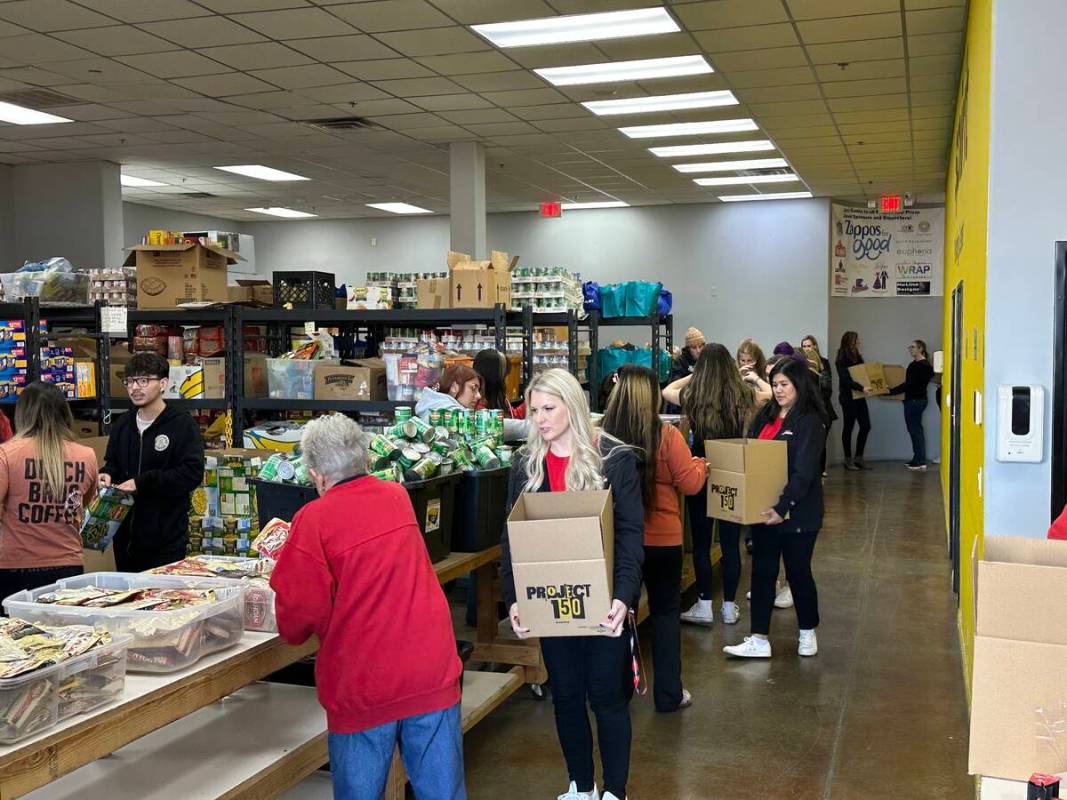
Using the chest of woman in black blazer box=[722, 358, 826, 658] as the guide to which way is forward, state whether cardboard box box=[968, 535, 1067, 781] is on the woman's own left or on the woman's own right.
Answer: on the woman's own left

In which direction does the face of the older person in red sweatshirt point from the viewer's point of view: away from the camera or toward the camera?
away from the camera

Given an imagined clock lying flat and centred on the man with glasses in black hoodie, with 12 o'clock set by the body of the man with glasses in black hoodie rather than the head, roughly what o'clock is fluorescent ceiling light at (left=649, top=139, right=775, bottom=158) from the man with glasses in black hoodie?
The fluorescent ceiling light is roughly at 6 o'clock from the man with glasses in black hoodie.

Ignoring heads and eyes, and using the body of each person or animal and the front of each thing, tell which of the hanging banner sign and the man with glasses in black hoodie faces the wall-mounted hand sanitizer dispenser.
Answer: the hanging banner sign

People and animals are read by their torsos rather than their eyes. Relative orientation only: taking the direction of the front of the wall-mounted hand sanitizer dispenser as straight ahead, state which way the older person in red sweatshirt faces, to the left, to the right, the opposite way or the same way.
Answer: to the right

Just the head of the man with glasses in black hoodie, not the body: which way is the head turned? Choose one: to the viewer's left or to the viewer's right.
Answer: to the viewer's left

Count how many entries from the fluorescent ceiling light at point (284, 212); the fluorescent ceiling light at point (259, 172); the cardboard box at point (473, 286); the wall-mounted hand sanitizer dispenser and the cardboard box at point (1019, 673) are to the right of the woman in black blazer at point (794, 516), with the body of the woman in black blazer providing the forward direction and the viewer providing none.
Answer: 3

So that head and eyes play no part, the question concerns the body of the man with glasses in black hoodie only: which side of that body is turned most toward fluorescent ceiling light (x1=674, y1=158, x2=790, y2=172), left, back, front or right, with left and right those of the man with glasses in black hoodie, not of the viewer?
back

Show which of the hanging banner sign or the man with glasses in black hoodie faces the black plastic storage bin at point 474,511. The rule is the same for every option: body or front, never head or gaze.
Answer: the hanging banner sign

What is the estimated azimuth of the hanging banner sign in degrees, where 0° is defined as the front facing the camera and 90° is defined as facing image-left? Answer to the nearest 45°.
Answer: approximately 0°

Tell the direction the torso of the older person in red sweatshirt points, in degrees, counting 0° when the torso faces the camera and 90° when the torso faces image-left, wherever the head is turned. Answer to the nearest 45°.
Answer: approximately 135°

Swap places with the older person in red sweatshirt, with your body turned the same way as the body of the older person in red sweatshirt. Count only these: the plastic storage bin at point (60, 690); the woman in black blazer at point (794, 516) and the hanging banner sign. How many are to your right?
2
